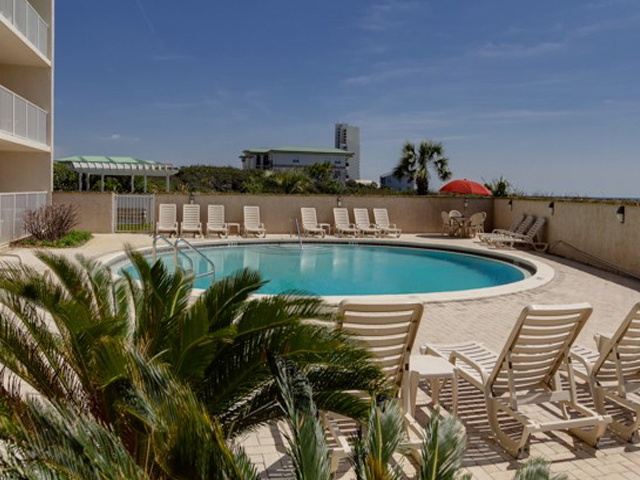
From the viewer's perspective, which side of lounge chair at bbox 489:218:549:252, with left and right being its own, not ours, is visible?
left

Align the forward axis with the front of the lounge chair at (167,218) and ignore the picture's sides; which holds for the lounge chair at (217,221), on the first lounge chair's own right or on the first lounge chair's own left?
on the first lounge chair's own left

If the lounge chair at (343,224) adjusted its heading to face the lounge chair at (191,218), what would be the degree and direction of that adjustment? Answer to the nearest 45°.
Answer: approximately 135° to its right

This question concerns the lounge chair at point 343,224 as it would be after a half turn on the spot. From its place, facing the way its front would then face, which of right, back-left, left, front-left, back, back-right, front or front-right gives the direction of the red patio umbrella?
back-right

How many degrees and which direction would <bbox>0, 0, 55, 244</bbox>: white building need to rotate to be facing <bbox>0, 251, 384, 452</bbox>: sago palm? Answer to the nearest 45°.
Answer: approximately 45° to its right

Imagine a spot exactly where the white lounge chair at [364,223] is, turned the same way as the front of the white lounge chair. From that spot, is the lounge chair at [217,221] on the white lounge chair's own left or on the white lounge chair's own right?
on the white lounge chair's own right
